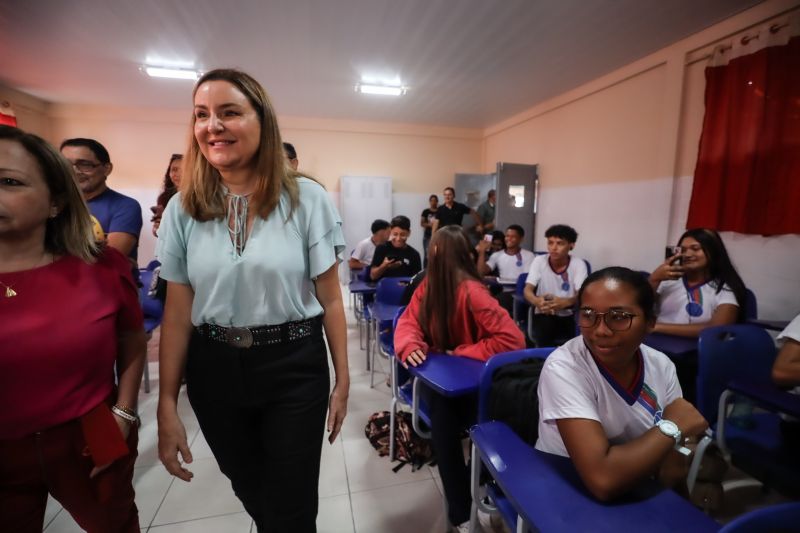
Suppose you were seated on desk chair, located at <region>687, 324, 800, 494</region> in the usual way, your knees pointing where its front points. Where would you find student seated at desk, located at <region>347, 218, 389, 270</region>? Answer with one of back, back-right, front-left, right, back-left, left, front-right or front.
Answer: back-right

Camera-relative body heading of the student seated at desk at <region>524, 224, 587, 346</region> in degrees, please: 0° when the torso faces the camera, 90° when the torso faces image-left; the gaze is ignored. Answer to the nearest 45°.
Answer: approximately 45°

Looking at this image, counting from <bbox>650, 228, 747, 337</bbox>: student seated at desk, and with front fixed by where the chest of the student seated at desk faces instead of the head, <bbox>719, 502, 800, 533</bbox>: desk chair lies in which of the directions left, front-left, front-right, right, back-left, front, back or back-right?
front-left

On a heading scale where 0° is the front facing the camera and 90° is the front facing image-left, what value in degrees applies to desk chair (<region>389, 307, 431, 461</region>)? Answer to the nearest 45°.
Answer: approximately 315°

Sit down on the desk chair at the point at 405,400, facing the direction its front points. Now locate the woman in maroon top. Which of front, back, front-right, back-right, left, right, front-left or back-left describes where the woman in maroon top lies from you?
right

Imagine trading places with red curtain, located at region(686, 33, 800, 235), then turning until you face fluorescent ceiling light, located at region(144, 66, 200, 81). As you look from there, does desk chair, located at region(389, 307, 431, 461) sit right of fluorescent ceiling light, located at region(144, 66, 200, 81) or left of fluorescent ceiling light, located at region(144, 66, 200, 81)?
left

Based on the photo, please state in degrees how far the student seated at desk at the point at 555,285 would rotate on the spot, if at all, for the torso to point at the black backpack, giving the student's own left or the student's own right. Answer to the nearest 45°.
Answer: approximately 45° to the student's own left

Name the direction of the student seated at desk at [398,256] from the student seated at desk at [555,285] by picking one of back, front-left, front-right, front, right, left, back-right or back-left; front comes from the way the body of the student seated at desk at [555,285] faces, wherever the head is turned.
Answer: front-right

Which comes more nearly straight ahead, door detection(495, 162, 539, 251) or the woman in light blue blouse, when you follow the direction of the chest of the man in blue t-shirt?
the woman in light blue blouse

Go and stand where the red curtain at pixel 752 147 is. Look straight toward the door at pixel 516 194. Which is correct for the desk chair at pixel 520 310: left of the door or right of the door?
left

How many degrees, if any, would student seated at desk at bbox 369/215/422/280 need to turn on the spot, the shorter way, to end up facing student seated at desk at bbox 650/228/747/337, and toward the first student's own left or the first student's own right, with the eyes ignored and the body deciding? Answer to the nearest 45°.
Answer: approximately 45° to the first student's own left

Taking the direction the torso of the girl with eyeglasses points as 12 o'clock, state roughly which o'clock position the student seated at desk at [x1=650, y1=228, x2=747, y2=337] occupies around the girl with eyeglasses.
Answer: The student seated at desk is roughly at 8 o'clock from the girl with eyeglasses.

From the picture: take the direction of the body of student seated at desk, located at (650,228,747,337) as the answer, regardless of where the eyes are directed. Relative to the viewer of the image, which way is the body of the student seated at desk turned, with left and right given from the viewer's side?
facing the viewer and to the left of the viewer

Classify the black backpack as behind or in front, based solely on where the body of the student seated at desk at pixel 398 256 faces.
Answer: in front

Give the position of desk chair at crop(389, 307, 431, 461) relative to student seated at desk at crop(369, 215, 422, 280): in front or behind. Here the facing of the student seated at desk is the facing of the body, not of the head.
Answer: in front

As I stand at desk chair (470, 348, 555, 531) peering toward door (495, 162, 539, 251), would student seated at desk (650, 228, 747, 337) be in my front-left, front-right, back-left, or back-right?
front-right
